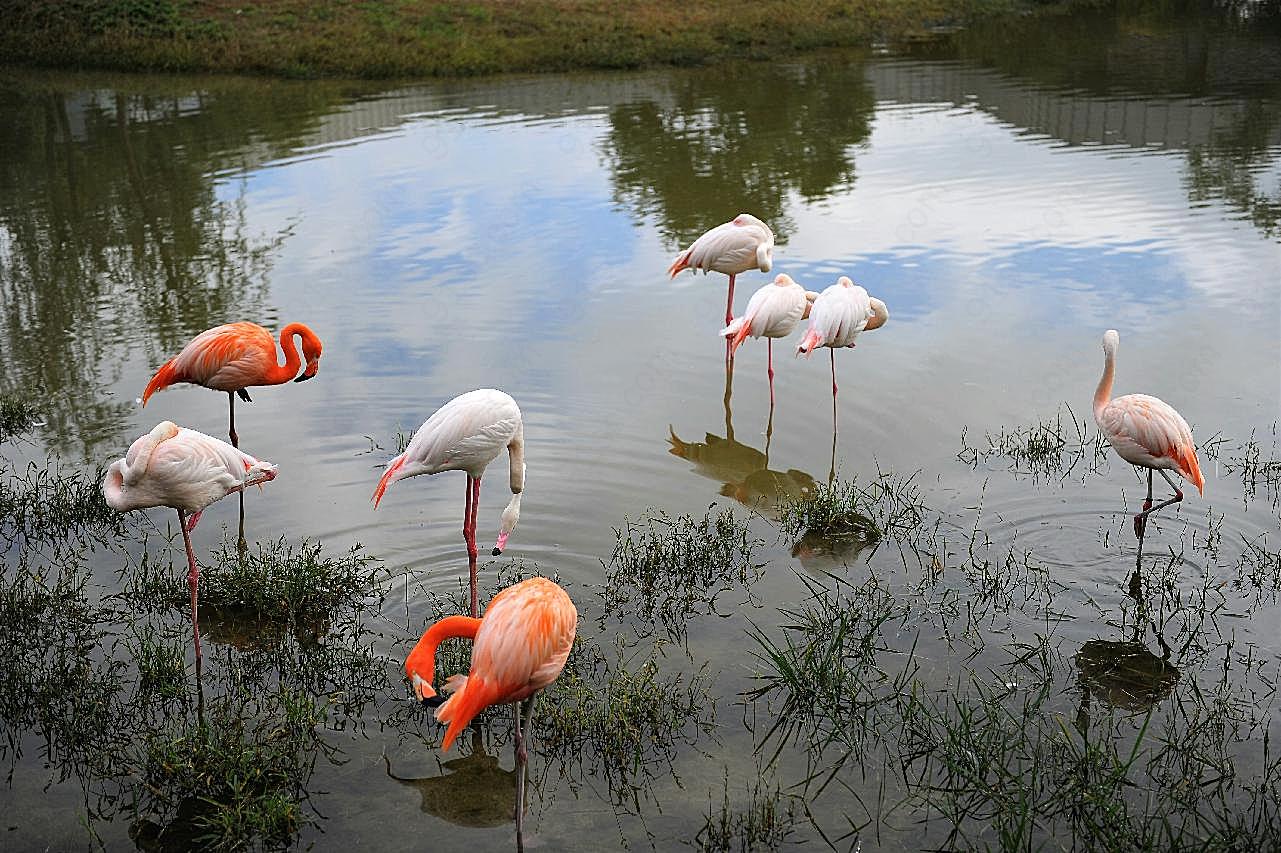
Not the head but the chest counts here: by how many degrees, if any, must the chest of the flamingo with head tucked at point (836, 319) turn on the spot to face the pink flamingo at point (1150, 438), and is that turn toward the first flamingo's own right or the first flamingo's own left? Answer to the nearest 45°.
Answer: approximately 90° to the first flamingo's own right

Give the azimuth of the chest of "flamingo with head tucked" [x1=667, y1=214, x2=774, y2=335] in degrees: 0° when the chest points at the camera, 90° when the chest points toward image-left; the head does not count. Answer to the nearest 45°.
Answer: approximately 270°

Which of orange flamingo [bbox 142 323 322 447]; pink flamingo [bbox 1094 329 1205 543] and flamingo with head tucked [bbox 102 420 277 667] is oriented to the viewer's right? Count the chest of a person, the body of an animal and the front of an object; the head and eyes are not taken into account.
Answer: the orange flamingo

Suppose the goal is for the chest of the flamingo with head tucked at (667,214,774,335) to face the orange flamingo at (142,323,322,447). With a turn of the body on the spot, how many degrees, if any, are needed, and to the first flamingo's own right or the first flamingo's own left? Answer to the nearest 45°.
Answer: approximately 135° to the first flamingo's own right

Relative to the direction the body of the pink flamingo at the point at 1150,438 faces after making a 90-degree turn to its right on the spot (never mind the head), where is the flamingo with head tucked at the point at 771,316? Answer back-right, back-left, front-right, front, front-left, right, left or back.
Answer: front-left

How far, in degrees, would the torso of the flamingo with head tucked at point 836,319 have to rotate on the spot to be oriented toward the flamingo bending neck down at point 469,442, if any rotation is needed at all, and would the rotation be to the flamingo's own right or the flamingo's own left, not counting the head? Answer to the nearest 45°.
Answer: approximately 180°

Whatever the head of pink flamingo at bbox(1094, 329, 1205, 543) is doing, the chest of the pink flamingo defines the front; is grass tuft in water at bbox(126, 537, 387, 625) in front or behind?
in front

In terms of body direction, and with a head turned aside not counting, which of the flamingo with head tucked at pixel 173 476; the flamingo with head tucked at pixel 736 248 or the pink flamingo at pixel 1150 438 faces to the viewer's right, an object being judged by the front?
the flamingo with head tucked at pixel 736 248

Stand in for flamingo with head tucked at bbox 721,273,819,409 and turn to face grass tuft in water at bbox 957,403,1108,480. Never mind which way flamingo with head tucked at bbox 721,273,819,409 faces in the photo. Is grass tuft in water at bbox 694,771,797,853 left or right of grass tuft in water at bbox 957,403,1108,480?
right

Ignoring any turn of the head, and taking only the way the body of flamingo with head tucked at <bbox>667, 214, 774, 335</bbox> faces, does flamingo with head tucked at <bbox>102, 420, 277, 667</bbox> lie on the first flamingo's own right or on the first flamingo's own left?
on the first flamingo's own right

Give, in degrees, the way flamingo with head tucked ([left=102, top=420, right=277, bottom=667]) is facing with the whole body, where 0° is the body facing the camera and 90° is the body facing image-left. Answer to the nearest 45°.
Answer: approximately 90°

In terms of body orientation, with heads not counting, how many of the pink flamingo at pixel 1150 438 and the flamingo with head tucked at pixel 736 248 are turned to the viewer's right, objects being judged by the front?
1

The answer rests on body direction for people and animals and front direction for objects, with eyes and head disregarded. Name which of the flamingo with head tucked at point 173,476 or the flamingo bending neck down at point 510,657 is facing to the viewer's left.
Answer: the flamingo with head tucked

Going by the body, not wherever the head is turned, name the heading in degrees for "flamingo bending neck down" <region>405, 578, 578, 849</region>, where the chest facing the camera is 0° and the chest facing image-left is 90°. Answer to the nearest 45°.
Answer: approximately 225°
